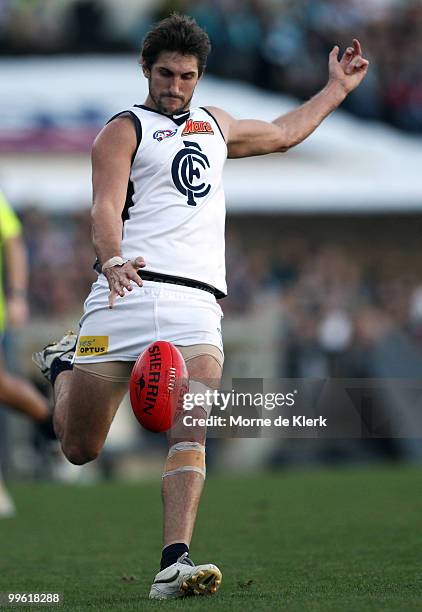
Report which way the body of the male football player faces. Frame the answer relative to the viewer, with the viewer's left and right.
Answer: facing the viewer and to the right of the viewer
